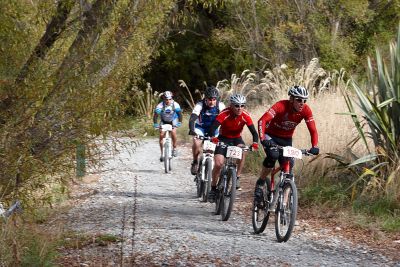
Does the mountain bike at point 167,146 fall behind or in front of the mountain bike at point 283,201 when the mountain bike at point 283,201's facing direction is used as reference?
behind

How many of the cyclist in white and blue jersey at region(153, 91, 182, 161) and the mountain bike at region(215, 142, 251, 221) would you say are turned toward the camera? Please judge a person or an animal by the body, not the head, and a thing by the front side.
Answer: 2

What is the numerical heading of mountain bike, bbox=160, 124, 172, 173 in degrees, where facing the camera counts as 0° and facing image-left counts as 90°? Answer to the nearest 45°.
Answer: approximately 0°

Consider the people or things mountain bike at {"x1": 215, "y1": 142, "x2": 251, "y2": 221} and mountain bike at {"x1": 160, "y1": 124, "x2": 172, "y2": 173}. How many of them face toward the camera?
2
